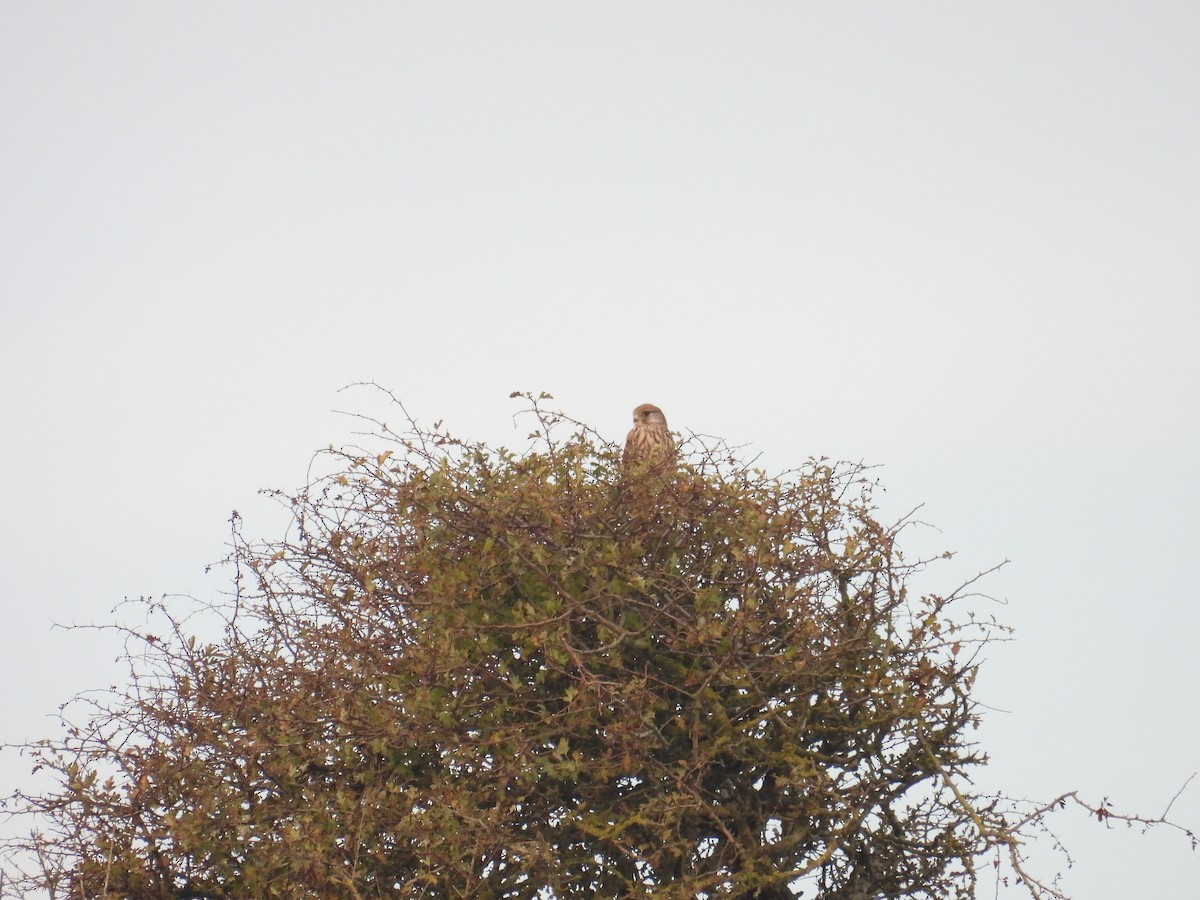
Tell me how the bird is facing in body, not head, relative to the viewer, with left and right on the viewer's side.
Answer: facing the viewer and to the left of the viewer
